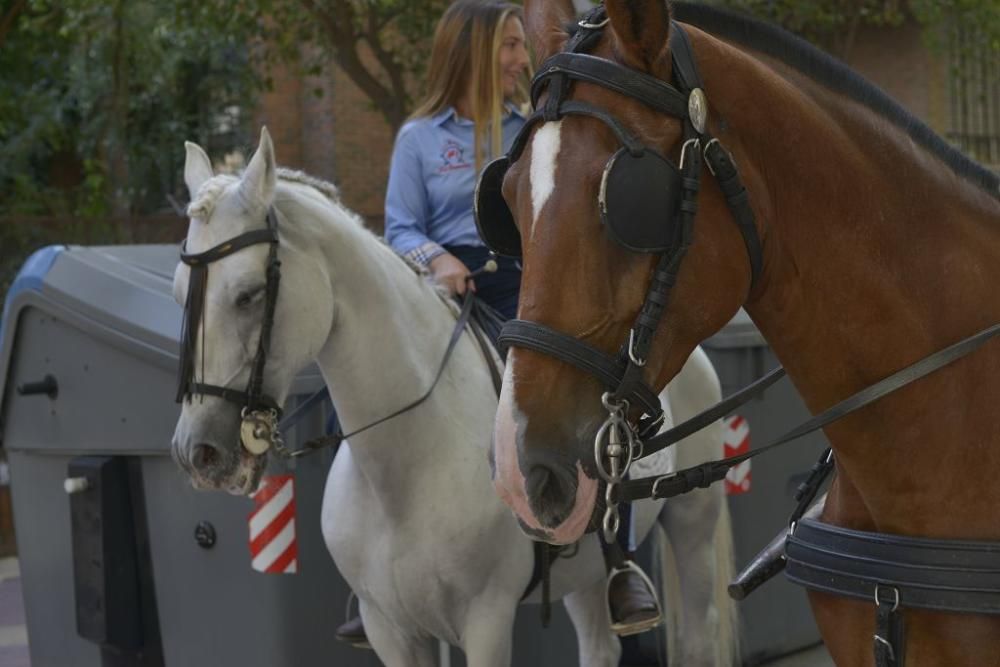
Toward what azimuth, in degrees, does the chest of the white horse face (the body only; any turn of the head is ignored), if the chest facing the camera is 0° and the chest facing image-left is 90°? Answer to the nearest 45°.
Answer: approximately 45°

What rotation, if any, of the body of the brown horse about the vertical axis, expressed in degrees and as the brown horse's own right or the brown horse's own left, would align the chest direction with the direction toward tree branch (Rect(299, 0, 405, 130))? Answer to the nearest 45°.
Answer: approximately 135° to the brown horse's own right

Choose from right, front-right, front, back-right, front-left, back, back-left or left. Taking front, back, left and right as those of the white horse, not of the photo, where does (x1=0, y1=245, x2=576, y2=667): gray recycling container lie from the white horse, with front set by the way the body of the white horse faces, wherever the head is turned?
right

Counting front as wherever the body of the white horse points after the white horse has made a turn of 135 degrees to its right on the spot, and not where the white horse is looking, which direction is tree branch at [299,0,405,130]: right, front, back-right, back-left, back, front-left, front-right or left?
front

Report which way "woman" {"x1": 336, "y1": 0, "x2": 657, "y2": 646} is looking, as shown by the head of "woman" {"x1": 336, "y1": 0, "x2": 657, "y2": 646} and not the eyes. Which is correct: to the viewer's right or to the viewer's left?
to the viewer's right

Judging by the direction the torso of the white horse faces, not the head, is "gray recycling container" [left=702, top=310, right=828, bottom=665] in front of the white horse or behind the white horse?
behind

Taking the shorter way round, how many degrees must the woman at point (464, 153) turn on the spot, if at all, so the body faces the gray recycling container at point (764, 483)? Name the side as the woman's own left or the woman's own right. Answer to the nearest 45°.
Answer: approximately 90° to the woman's own left

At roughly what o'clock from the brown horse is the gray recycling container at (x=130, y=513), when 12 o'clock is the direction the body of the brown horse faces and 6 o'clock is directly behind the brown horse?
The gray recycling container is roughly at 3 o'clock from the brown horse.

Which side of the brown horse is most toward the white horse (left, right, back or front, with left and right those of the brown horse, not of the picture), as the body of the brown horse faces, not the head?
right

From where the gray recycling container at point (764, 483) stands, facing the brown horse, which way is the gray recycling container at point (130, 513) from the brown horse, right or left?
right
